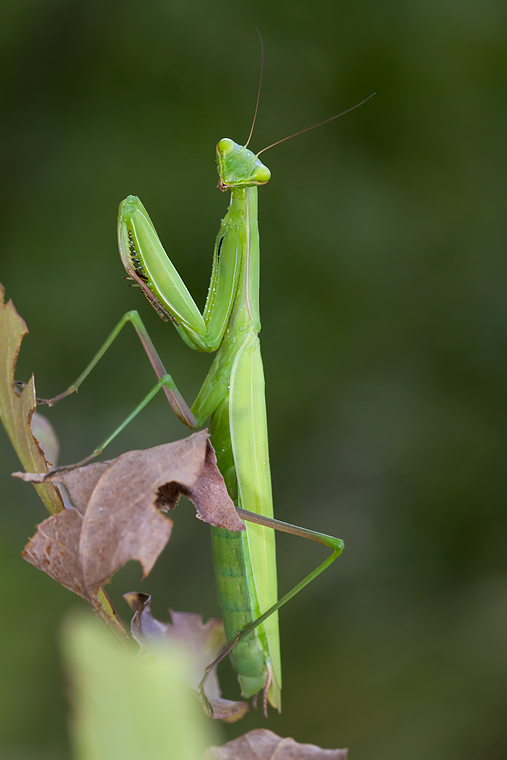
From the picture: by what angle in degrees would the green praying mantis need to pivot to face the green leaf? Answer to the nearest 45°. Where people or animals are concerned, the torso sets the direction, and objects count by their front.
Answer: approximately 90° to its left

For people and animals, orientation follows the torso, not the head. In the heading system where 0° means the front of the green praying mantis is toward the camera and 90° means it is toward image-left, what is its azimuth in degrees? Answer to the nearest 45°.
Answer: approximately 90°
